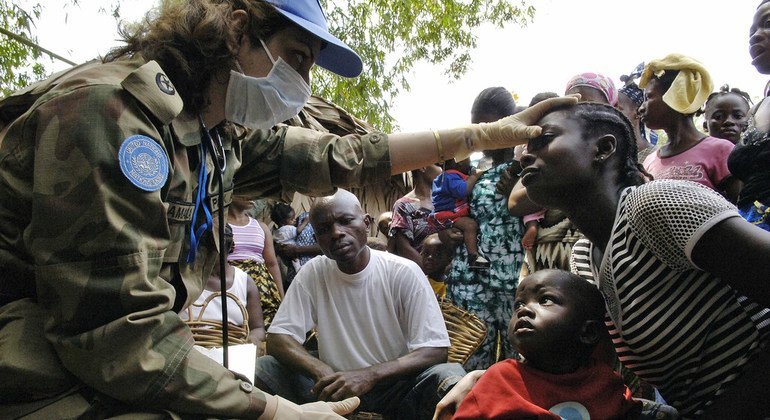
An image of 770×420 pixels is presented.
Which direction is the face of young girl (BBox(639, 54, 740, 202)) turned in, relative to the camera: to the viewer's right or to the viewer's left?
to the viewer's left

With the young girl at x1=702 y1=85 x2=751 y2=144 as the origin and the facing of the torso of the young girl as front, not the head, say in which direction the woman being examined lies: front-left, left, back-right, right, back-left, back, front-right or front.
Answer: front

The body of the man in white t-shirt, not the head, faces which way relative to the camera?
toward the camera

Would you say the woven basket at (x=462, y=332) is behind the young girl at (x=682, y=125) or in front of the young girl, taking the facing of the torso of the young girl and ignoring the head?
in front

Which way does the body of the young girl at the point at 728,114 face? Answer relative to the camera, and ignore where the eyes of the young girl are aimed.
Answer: toward the camera

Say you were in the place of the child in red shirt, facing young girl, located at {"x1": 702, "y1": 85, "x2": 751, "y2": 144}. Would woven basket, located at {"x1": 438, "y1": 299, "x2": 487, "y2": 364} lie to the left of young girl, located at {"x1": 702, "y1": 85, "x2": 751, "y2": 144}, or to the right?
left

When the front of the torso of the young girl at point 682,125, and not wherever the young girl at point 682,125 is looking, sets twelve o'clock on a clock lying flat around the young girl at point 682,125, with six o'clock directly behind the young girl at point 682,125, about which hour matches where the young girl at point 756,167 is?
the young girl at point 756,167 is roughly at 10 o'clock from the young girl at point 682,125.

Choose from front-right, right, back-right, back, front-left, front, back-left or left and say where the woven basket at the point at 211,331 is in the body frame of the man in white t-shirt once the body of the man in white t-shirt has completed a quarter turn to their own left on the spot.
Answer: back

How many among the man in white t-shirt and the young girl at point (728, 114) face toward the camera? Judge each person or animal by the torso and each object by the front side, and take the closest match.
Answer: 2

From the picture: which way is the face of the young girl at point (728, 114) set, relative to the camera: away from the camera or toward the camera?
toward the camera

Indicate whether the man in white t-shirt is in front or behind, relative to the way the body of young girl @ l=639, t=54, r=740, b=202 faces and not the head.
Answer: in front

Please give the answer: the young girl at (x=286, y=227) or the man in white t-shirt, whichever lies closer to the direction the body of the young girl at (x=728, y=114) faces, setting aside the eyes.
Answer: the man in white t-shirt

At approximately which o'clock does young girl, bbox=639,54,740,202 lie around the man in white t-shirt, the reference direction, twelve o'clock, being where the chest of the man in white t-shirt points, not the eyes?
The young girl is roughly at 9 o'clock from the man in white t-shirt.

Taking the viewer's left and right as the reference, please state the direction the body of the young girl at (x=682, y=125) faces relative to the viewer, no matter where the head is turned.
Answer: facing the viewer and to the left of the viewer
